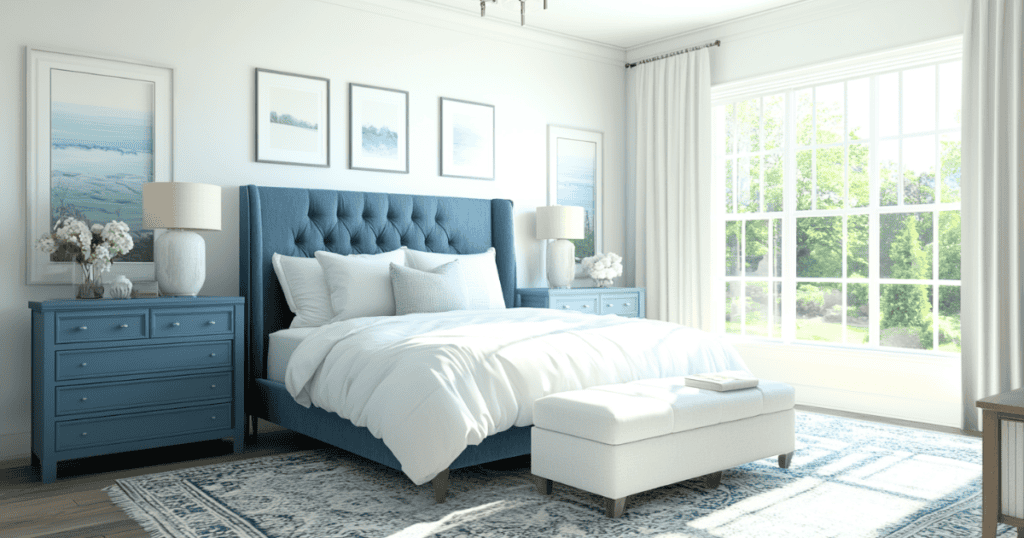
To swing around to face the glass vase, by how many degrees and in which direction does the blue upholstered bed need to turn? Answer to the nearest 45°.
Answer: approximately 90° to its right

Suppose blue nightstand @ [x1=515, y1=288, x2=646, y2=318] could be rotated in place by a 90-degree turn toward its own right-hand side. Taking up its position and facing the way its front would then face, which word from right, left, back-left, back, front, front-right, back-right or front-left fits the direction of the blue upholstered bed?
front

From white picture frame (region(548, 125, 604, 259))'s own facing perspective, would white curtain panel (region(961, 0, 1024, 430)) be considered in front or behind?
in front

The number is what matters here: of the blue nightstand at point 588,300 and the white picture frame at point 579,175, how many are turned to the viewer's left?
0

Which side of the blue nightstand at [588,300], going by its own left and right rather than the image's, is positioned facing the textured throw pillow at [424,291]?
right

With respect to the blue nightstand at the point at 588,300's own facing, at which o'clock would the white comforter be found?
The white comforter is roughly at 2 o'clock from the blue nightstand.

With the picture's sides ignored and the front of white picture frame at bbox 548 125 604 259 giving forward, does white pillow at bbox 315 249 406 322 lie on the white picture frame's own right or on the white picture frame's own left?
on the white picture frame's own right

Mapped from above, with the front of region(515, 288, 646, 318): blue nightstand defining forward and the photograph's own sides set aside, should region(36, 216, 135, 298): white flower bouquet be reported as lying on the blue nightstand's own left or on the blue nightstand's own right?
on the blue nightstand's own right

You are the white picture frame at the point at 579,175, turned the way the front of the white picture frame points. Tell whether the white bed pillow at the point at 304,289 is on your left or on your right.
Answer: on your right

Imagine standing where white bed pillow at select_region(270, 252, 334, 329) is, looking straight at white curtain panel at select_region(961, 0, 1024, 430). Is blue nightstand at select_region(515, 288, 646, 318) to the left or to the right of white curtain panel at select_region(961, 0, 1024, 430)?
left

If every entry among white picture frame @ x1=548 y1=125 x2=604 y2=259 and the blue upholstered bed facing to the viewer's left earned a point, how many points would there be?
0

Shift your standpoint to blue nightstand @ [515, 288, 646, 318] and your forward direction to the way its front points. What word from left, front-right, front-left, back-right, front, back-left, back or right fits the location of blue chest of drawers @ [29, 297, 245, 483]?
right

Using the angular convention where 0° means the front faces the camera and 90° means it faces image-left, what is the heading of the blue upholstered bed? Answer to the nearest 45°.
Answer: approximately 315°

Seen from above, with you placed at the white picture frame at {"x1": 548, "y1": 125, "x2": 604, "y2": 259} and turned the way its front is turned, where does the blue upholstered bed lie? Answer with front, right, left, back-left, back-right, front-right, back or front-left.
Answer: right

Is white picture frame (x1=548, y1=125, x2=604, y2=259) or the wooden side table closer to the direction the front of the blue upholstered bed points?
the wooden side table

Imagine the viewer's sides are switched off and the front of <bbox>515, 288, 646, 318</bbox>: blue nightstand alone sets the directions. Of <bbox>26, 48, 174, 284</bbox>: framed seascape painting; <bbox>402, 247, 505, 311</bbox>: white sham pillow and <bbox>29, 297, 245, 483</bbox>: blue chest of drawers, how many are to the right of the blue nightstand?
3

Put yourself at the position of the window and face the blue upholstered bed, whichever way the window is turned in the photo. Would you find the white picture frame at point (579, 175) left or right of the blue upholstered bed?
right

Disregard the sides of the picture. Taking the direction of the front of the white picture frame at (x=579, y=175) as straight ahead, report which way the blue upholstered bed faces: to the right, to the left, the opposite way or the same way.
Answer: the same way

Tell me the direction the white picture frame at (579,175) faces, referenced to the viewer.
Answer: facing the viewer and to the right of the viewer
